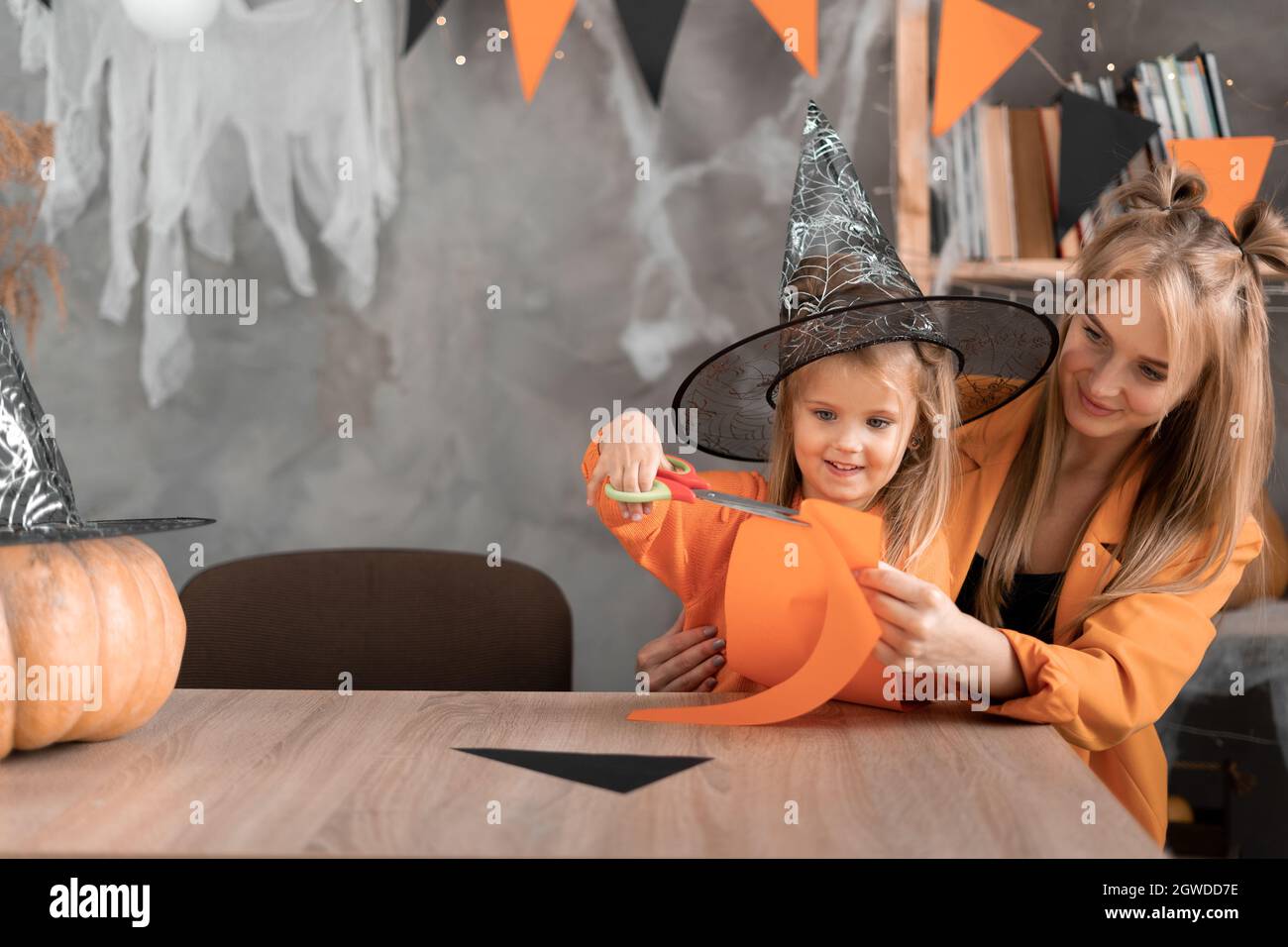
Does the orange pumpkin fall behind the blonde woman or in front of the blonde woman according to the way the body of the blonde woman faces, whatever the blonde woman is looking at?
in front

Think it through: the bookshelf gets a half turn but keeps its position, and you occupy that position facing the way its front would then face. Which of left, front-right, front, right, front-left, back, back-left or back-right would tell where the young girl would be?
back

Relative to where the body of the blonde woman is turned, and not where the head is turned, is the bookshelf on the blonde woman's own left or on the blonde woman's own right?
on the blonde woman's own right

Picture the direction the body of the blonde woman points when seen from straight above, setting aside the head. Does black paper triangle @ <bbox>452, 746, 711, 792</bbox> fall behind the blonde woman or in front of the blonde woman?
in front

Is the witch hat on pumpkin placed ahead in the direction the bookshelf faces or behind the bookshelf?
ahead

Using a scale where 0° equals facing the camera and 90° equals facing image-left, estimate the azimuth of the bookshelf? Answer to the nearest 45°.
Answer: approximately 0°

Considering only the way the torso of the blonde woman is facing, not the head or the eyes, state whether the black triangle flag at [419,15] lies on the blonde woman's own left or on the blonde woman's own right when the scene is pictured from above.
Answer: on the blonde woman's own right

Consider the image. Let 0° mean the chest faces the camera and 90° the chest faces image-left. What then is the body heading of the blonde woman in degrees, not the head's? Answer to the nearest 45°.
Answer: approximately 45°

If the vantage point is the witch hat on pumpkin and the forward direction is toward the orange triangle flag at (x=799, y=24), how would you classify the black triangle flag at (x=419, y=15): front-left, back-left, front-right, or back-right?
front-left

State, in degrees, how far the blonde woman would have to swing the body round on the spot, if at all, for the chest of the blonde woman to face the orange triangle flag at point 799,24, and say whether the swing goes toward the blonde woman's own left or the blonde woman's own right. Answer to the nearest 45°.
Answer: approximately 90° to the blonde woman's own right

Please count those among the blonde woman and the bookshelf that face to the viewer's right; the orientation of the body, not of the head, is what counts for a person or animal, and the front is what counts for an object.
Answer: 0

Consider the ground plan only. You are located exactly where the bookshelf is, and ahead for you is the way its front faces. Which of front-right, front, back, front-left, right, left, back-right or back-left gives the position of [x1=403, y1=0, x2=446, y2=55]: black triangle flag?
right

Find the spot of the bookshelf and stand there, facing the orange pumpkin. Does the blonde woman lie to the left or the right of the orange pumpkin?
left

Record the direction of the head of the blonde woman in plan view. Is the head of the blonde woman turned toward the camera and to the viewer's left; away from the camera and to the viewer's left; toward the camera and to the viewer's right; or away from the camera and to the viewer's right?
toward the camera and to the viewer's left
